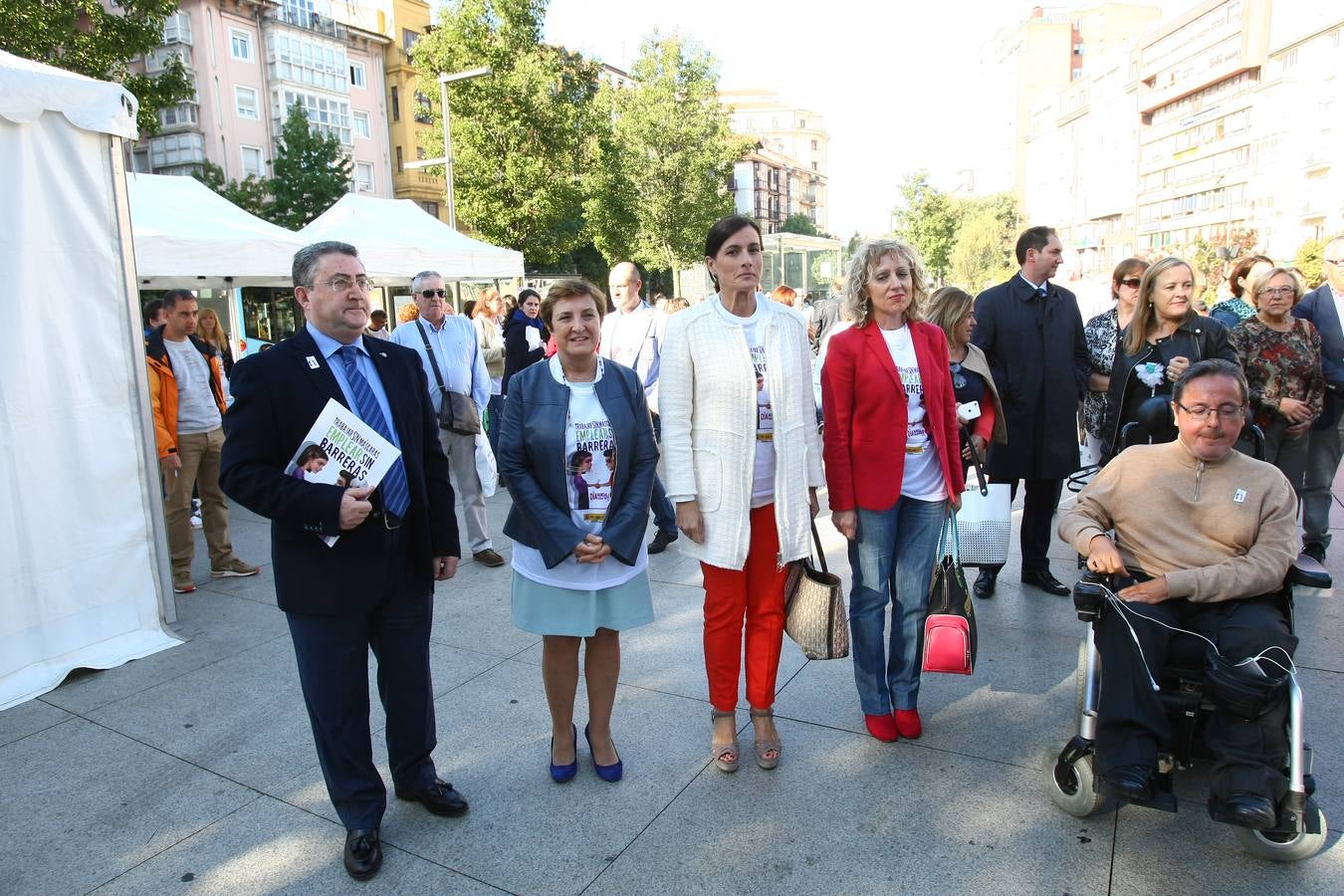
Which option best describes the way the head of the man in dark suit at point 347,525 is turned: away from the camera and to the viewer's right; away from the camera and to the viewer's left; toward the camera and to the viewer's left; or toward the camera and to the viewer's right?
toward the camera and to the viewer's right

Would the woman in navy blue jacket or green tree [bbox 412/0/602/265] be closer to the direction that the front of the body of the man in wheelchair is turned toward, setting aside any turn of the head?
the woman in navy blue jacket

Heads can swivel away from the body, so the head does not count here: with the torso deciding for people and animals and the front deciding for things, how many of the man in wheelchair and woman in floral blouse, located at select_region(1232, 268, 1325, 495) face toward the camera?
2

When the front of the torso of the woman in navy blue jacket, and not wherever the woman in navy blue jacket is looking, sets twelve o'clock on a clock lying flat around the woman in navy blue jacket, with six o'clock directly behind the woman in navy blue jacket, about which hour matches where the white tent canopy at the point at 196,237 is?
The white tent canopy is roughly at 5 o'clock from the woman in navy blue jacket.

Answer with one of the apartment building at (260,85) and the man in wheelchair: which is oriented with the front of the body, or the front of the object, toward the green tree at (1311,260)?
the apartment building

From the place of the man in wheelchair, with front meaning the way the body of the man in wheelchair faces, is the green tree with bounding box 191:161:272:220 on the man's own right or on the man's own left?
on the man's own right

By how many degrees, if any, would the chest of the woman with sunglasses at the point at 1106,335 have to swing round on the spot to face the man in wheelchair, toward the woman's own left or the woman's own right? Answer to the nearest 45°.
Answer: approximately 45° to the woman's own right

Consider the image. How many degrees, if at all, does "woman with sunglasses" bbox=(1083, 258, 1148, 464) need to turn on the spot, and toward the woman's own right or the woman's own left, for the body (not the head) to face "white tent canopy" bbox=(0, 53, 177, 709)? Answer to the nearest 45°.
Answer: approximately 90° to the woman's own right

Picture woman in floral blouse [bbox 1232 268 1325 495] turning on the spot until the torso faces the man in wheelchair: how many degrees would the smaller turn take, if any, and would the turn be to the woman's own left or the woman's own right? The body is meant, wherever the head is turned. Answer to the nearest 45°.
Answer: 0° — they already face them
